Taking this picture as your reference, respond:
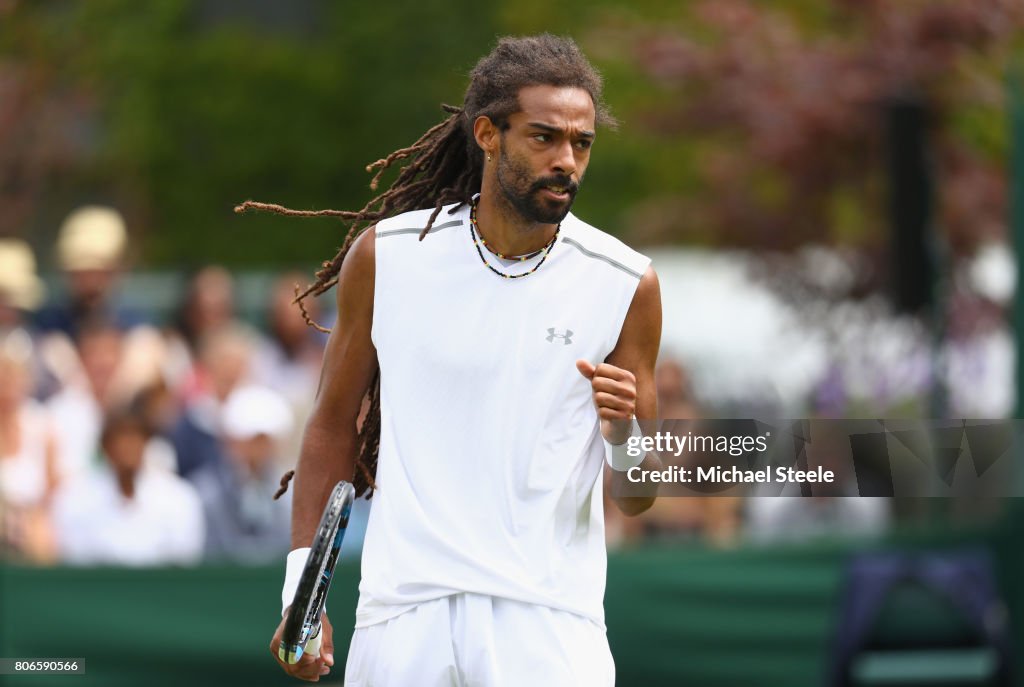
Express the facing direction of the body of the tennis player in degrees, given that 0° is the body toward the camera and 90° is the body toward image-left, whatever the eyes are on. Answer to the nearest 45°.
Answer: approximately 0°

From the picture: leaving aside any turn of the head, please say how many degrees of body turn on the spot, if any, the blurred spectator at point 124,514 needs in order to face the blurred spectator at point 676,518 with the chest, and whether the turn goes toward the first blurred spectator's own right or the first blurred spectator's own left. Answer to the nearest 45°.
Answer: approximately 90° to the first blurred spectator's own left

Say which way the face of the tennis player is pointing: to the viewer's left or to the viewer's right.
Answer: to the viewer's right

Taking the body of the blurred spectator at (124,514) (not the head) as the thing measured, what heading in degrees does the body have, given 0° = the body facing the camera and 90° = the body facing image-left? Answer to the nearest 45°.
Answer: approximately 0°

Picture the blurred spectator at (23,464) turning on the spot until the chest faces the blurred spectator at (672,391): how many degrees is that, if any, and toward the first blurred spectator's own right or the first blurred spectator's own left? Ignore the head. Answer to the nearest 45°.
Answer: approximately 90° to the first blurred spectator's own left

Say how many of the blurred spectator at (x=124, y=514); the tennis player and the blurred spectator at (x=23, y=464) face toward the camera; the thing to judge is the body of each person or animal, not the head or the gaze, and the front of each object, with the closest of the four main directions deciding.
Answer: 3
